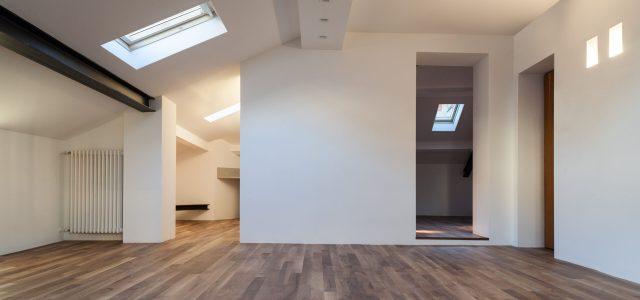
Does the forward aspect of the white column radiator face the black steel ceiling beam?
yes

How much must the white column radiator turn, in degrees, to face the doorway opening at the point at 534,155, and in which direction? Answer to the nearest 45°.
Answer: approximately 45° to its left

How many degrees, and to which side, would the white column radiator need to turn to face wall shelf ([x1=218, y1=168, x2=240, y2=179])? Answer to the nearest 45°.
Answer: approximately 135° to its left

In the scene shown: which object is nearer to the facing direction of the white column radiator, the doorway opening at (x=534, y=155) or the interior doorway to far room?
the doorway opening

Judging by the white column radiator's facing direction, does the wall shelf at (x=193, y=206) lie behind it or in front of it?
behind

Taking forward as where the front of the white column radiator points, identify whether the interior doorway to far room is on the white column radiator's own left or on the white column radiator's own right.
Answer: on the white column radiator's own left

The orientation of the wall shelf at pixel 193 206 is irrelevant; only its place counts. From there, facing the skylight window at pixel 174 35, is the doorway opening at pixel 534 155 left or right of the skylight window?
left

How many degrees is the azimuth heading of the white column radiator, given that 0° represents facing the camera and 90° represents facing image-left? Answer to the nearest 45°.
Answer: approximately 0°

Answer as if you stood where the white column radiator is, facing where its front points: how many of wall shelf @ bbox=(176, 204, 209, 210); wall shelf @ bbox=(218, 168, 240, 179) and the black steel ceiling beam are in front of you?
1
